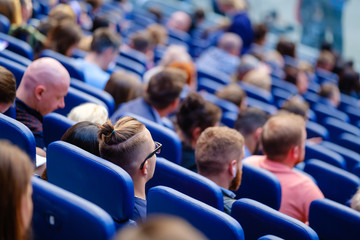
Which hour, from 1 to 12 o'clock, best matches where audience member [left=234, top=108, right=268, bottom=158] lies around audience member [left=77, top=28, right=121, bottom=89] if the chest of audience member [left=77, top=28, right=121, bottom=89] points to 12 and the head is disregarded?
audience member [left=234, top=108, right=268, bottom=158] is roughly at 3 o'clock from audience member [left=77, top=28, right=121, bottom=89].

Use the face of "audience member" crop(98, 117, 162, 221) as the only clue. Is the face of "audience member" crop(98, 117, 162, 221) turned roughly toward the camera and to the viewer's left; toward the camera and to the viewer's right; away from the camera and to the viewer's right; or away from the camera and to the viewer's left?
away from the camera and to the viewer's right

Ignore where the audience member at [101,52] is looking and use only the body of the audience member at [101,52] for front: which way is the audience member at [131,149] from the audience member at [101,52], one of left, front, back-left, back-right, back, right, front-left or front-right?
back-right

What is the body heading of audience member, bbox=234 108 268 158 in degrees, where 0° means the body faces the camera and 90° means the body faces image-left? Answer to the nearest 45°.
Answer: approximately 225°

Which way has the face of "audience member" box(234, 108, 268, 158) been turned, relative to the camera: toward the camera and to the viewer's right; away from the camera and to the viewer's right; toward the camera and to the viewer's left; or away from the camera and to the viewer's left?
away from the camera and to the viewer's right

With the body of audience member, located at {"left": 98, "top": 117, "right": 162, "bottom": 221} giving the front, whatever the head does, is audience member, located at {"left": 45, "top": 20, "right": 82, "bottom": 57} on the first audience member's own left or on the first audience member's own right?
on the first audience member's own left

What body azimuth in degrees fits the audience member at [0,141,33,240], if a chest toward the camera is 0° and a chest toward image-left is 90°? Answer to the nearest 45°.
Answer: approximately 225°

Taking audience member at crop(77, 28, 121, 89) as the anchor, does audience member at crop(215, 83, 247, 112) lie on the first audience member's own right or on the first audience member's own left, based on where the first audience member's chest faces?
on the first audience member's own right

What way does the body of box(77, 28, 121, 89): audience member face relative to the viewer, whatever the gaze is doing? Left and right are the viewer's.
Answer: facing away from the viewer and to the right of the viewer
